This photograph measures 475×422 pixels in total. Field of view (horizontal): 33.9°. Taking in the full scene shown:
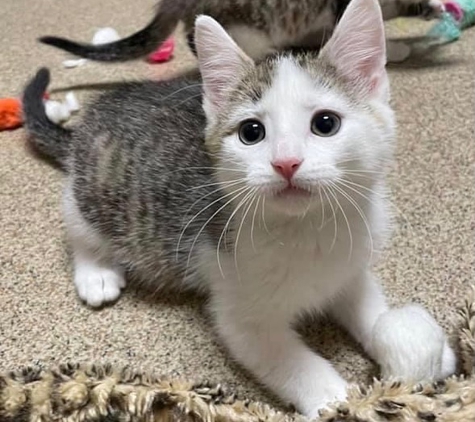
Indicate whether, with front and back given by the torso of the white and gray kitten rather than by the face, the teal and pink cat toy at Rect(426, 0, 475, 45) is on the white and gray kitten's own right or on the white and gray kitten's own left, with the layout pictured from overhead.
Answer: on the white and gray kitten's own left

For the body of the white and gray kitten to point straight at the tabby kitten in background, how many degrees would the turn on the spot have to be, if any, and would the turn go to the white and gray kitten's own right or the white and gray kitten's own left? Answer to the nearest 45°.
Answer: approximately 135° to the white and gray kitten's own left

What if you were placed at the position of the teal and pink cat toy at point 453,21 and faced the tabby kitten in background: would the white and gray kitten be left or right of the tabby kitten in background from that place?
left

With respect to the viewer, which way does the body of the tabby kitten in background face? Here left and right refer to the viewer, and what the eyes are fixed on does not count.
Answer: facing to the right of the viewer

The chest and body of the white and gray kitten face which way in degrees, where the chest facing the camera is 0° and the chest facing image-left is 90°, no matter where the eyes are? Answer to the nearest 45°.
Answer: approximately 315°

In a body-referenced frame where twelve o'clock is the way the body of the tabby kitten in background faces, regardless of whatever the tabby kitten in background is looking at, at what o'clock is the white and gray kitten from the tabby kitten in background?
The white and gray kitten is roughly at 3 o'clock from the tabby kitten in background.
